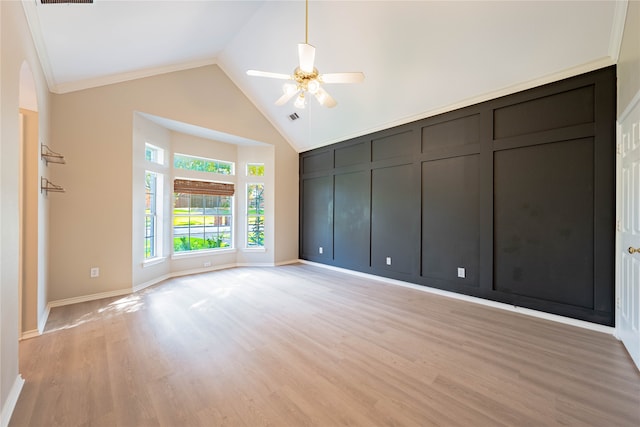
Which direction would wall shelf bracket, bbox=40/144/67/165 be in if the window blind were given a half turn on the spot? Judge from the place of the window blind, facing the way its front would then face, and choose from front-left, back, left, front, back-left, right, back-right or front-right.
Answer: back-left

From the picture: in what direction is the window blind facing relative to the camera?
toward the camera

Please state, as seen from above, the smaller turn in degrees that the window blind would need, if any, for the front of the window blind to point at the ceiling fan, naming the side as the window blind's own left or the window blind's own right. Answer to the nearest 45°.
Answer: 0° — it already faces it
